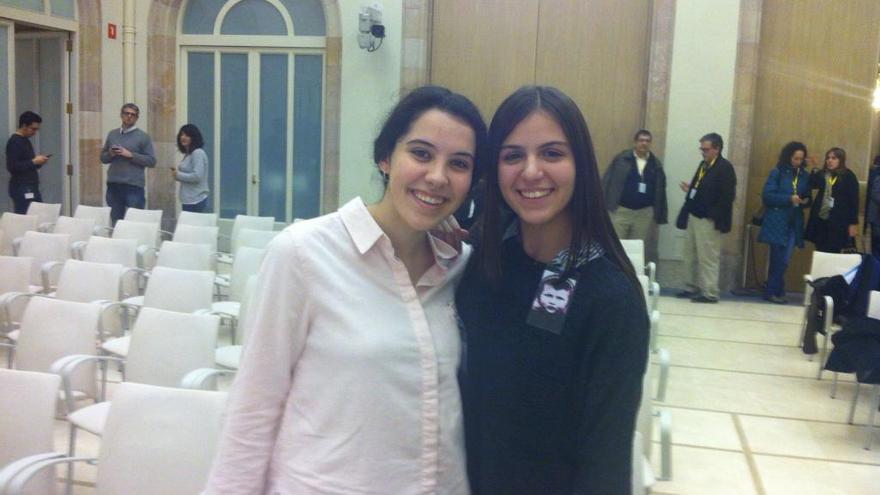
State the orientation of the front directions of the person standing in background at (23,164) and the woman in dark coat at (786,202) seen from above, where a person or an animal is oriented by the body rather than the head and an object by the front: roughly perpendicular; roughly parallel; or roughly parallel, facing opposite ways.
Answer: roughly perpendicular

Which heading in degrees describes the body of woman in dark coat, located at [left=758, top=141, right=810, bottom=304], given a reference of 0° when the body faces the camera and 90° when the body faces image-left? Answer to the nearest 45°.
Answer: approximately 315°

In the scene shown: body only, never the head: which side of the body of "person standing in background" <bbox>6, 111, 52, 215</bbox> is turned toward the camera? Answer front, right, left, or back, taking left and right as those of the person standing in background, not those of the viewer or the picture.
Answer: right

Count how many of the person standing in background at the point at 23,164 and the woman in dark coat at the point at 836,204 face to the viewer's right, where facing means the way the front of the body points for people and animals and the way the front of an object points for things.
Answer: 1

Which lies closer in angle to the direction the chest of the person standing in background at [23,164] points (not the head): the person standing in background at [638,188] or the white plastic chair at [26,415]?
the person standing in background
